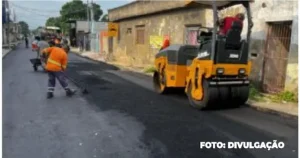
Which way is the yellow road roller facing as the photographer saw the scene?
facing away from the viewer and to the left of the viewer

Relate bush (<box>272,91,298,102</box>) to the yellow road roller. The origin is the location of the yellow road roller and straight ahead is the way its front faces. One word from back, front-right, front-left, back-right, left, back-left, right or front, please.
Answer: right

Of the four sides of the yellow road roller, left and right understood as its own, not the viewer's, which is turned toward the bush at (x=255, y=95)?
right

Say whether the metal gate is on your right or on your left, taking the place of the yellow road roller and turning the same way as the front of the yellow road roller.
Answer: on your right

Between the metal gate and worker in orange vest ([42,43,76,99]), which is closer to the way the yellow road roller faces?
the worker in orange vest
